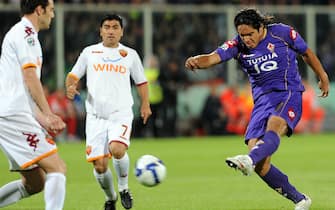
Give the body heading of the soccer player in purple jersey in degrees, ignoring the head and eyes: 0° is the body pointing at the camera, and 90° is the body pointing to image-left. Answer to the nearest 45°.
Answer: approximately 45°
